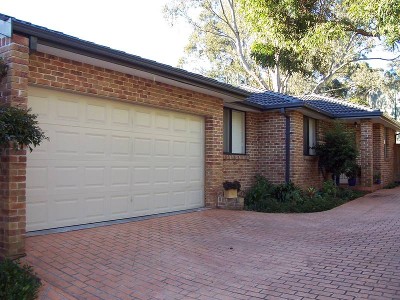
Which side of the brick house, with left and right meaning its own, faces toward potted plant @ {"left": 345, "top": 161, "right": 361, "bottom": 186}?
left

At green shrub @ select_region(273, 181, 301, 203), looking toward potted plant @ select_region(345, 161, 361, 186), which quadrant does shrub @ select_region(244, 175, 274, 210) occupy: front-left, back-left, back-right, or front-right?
back-left

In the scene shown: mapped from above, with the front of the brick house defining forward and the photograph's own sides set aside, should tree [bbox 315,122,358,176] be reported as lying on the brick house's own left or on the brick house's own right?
on the brick house's own left

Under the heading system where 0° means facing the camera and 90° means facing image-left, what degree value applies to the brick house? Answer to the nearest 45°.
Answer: approximately 315°

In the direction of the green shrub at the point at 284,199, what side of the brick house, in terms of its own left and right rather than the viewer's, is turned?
left
